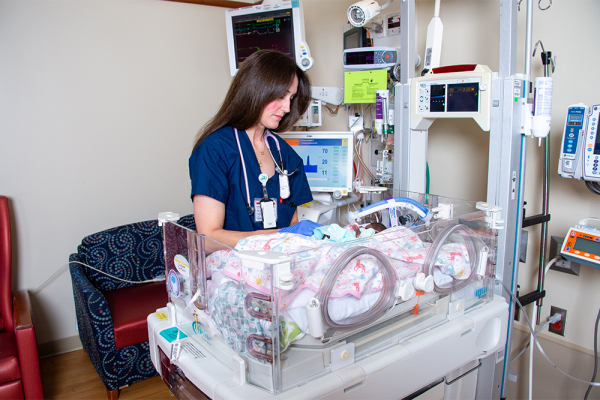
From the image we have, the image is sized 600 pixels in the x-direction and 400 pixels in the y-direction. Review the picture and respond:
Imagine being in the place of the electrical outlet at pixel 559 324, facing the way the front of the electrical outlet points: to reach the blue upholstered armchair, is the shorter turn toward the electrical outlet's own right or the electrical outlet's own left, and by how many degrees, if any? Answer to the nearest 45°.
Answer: approximately 45° to the electrical outlet's own right

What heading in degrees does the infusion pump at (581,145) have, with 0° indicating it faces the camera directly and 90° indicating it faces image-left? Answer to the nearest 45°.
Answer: approximately 0°

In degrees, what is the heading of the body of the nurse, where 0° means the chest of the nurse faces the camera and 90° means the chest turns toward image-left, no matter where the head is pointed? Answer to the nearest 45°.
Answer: approximately 315°

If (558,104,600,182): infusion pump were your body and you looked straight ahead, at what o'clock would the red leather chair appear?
The red leather chair is roughly at 2 o'clock from the infusion pump.

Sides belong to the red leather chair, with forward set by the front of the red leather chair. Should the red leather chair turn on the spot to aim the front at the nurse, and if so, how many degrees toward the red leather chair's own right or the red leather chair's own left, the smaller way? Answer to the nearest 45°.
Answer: approximately 45° to the red leather chair's own left

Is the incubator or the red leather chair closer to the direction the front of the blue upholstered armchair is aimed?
the incubator
